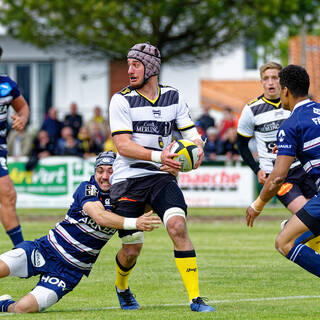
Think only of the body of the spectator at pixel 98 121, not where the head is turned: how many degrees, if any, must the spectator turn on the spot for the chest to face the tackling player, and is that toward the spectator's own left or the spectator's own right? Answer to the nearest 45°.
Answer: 0° — they already face them

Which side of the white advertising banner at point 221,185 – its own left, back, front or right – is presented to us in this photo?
front

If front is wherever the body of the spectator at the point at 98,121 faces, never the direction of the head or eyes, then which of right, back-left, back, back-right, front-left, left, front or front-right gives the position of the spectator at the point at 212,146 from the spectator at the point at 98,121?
front-left

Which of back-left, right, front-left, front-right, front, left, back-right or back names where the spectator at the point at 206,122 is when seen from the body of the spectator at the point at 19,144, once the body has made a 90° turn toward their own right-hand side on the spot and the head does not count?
back

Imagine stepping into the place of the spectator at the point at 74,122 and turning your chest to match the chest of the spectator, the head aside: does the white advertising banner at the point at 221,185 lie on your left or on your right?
on your left

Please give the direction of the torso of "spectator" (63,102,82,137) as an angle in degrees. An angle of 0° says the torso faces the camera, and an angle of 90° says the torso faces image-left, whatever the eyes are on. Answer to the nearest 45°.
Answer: approximately 0°

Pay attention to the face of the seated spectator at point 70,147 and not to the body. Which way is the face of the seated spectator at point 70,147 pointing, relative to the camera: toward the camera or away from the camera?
toward the camera

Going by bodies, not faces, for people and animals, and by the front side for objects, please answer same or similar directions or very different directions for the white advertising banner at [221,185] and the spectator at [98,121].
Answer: same or similar directions

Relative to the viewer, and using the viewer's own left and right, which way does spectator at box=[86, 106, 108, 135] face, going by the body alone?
facing the viewer

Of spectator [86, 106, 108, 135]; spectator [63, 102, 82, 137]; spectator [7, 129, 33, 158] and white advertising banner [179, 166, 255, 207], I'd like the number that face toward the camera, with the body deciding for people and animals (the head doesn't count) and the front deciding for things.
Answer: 4

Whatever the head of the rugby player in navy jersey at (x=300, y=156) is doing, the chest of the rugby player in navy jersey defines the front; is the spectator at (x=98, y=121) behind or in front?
in front

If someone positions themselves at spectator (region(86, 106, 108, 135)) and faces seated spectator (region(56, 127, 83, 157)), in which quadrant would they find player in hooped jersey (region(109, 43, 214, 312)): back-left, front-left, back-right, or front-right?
front-left

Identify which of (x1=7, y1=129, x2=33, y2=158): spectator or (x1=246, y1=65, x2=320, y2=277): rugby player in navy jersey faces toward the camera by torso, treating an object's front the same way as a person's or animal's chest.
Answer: the spectator

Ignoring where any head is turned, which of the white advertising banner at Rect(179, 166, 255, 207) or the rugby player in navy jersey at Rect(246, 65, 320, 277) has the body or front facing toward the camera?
the white advertising banner

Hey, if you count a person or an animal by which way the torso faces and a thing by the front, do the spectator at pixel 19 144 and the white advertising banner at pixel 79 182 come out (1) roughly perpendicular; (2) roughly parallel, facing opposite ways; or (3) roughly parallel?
roughly parallel

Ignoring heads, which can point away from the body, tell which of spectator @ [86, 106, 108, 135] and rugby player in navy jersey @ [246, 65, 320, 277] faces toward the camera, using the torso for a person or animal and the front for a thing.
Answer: the spectator

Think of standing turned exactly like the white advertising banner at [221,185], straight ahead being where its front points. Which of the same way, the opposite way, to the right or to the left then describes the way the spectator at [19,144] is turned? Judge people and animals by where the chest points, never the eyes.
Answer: the same way

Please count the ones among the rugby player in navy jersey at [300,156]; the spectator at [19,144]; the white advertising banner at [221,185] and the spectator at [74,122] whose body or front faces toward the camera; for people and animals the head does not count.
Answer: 3

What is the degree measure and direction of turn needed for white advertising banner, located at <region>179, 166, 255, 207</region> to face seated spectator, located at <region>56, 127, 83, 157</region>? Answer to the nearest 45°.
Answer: approximately 90° to its right
